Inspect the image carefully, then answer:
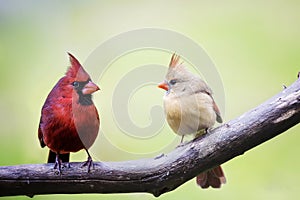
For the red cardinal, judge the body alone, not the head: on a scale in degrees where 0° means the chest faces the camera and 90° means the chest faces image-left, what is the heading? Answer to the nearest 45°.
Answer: approximately 315°

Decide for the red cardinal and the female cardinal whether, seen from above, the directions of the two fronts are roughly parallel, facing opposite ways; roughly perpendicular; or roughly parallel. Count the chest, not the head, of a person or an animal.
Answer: roughly perpendicular

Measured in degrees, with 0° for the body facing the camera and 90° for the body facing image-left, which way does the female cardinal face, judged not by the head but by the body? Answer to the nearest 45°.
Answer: approximately 45°
